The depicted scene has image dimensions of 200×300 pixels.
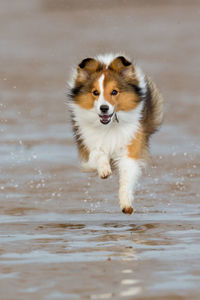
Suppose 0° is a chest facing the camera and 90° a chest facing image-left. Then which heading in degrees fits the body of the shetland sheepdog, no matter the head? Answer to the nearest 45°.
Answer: approximately 0°
